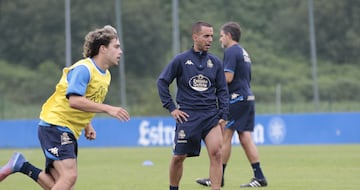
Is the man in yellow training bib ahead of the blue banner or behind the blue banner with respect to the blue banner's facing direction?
ahead

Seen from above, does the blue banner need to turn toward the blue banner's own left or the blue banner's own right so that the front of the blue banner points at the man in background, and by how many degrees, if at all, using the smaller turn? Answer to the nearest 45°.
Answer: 0° — it already faces them

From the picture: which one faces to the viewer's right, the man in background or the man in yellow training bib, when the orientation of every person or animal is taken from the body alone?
the man in yellow training bib

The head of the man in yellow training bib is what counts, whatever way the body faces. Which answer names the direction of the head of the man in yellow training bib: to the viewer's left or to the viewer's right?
to the viewer's right

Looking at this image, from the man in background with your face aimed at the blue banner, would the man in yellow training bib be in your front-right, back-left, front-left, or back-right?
back-left

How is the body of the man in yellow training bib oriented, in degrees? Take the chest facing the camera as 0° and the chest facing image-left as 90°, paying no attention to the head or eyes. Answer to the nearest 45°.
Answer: approximately 270°

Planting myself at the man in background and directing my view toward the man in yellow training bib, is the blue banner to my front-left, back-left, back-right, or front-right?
back-right

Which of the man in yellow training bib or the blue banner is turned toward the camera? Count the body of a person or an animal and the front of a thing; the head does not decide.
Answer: the blue banner

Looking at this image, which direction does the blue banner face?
toward the camera

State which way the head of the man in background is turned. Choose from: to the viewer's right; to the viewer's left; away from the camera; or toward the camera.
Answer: to the viewer's left

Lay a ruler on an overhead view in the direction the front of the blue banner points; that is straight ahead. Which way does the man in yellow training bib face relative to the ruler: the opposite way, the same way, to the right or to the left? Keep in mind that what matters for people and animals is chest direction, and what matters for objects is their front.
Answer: to the left
